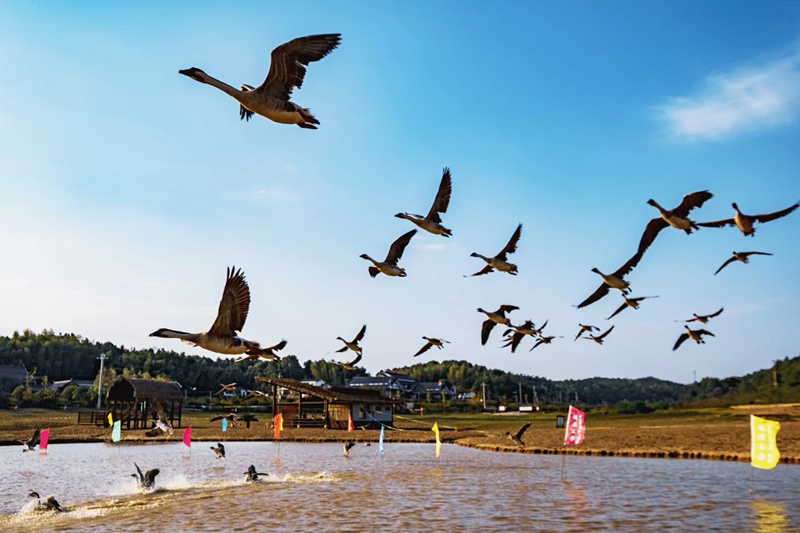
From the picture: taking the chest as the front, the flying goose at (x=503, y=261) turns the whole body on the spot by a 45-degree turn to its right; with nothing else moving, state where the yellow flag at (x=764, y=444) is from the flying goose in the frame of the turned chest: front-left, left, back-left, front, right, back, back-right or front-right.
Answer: back-right

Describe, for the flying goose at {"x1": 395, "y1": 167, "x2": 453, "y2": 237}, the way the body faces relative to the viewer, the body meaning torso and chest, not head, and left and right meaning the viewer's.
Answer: facing to the left of the viewer

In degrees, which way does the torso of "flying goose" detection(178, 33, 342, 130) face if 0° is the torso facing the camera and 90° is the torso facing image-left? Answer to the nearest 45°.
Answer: approximately 90°

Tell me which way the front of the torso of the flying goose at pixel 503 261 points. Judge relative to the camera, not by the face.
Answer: to the viewer's left

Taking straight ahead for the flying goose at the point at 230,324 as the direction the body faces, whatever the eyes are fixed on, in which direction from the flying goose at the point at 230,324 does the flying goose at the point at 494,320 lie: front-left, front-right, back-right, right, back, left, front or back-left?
back-right

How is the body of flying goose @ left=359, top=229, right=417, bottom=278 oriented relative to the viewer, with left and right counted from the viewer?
facing to the left of the viewer

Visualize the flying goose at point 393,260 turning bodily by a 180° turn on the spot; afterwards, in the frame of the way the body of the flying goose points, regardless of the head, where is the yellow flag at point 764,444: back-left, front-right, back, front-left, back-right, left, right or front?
front

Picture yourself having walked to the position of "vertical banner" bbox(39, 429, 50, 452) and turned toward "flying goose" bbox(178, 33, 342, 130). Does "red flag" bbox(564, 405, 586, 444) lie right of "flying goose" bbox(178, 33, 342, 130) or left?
left

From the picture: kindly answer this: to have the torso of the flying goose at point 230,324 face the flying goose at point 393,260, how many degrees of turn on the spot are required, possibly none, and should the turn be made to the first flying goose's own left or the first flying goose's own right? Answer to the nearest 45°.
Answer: approximately 135° to the first flying goose's own right

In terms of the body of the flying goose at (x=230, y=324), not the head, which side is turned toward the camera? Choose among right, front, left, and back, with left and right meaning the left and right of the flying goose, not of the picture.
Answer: left

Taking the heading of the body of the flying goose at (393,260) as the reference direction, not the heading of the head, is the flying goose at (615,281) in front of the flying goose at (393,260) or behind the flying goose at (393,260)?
behind
